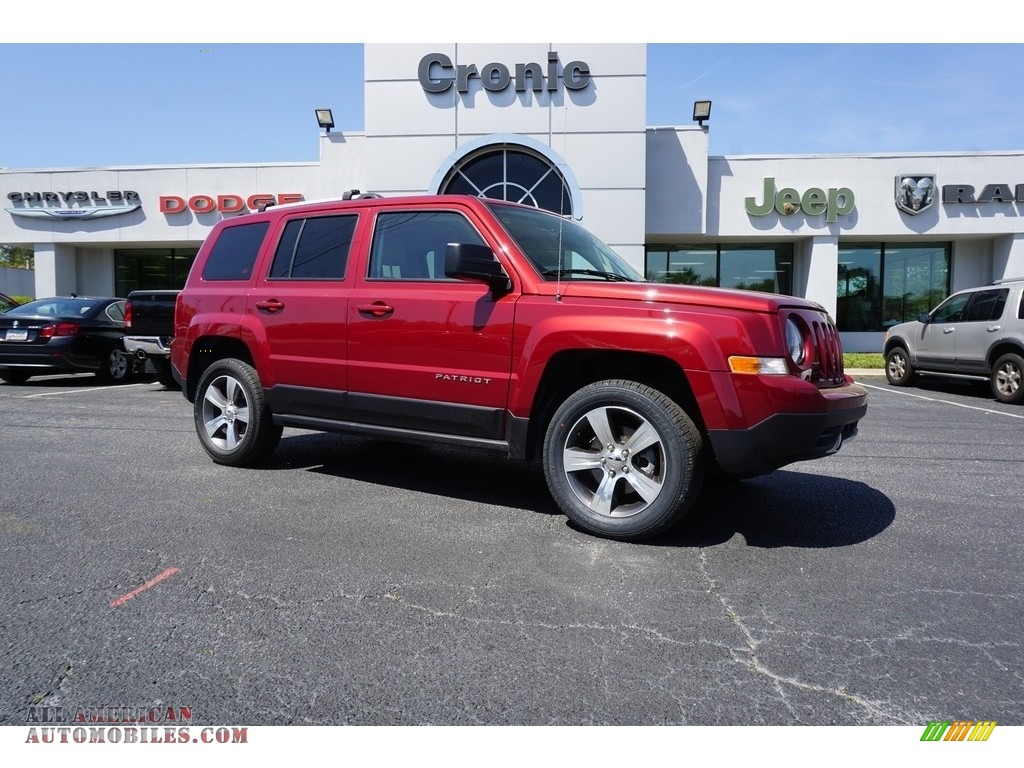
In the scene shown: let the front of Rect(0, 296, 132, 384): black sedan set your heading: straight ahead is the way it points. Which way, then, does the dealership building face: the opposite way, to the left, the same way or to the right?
the opposite way

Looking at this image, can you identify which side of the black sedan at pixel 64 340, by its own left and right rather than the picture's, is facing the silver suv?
right

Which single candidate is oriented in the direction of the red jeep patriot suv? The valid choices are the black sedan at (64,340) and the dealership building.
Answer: the dealership building

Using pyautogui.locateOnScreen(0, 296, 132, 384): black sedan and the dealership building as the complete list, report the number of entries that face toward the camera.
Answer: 1

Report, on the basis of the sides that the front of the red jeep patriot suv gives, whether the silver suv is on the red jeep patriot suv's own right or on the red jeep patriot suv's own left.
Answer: on the red jeep patriot suv's own left

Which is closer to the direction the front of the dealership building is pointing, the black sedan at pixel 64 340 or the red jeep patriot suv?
the red jeep patriot suv

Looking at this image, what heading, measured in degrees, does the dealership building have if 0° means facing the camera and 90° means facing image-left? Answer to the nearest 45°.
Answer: approximately 0°

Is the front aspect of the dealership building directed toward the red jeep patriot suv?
yes

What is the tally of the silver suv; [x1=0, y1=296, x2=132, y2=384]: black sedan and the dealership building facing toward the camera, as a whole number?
1
